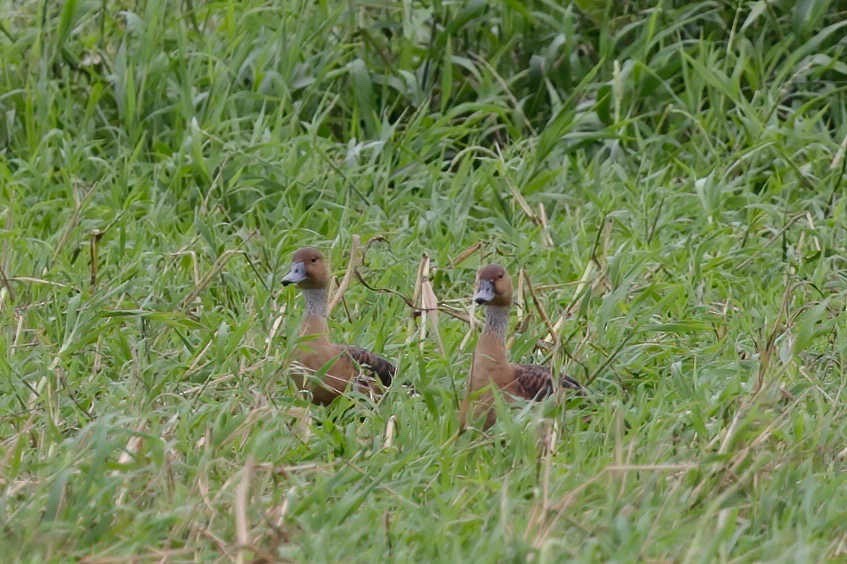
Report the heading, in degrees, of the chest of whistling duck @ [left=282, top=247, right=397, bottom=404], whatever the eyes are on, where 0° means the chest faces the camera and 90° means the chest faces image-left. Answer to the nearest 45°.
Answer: approximately 45°

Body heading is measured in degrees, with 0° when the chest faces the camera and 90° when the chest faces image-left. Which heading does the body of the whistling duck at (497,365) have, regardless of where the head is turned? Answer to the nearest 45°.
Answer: approximately 45°

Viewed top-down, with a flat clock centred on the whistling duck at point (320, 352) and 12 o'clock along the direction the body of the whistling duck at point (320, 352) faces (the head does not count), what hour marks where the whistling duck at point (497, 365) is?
the whistling duck at point (497, 365) is roughly at 8 o'clock from the whistling duck at point (320, 352).

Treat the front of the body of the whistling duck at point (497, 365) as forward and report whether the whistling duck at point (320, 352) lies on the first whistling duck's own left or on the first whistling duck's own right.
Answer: on the first whistling duck's own right
